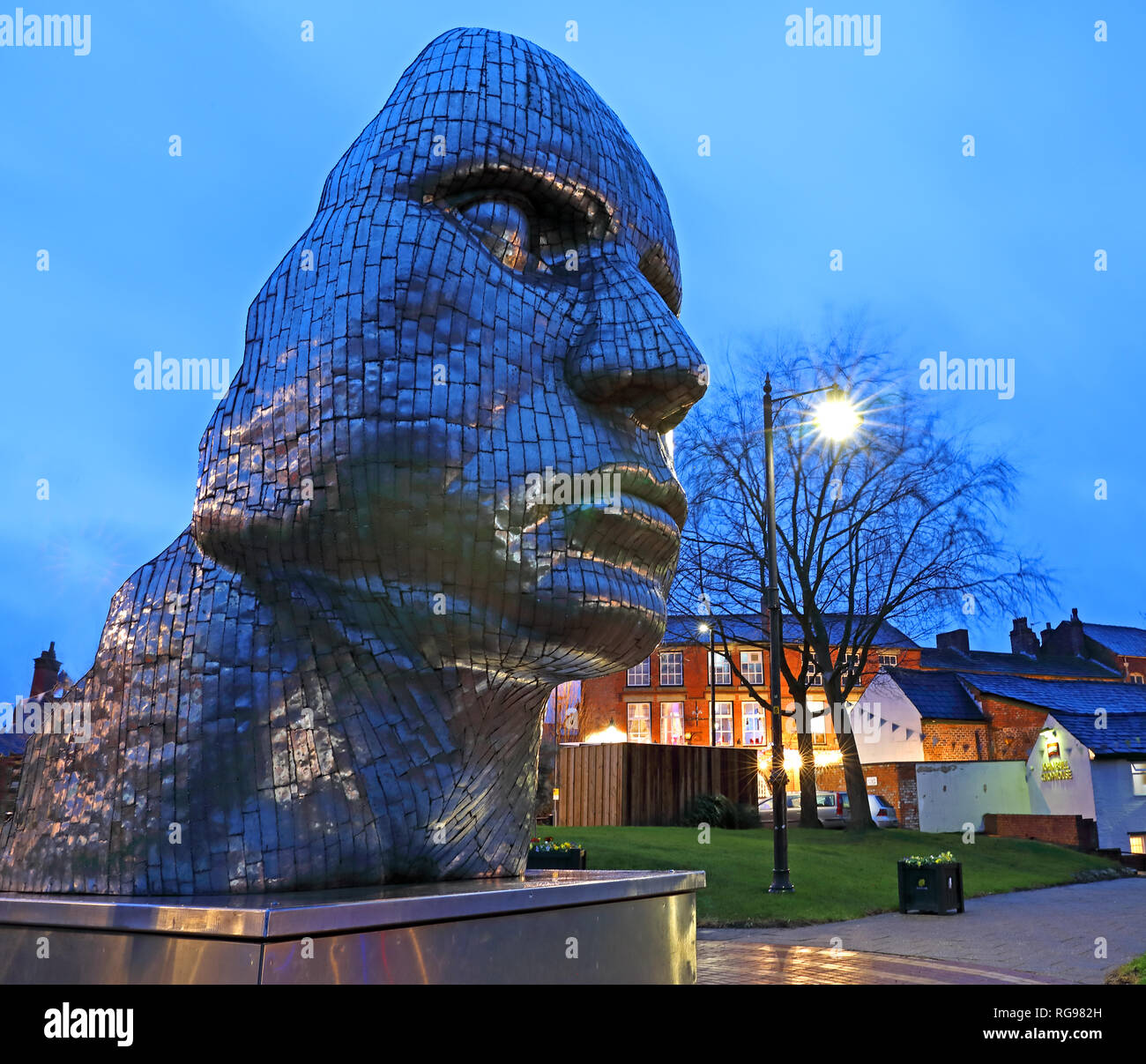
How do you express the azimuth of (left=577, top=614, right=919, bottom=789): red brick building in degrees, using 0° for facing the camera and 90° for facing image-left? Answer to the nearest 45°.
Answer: approximately 0°

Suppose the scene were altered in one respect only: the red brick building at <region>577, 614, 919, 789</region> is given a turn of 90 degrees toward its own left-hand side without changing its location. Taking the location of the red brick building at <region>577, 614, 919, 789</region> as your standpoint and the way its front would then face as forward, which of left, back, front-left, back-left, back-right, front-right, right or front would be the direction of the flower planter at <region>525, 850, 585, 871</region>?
right

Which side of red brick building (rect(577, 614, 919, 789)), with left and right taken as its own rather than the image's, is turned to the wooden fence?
front

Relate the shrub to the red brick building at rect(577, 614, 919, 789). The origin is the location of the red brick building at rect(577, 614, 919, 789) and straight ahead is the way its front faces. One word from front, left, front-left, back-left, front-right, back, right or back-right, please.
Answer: front

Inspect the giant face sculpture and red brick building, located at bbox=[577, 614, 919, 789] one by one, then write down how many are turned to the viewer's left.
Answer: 0

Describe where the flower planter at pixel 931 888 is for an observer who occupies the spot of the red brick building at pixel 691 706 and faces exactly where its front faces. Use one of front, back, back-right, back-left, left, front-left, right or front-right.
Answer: front

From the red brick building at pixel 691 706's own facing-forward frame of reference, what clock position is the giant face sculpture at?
The giant face sculpture is roughly at 12 o'clock from the red brick building.

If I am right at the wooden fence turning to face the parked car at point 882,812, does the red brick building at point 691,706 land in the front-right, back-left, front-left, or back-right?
front-left

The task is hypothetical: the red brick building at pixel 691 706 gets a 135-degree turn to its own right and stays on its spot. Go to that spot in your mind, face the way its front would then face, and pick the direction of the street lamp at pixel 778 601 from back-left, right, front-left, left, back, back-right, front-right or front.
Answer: back-left

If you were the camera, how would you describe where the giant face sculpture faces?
facing the viewer and to the right of the viewer
